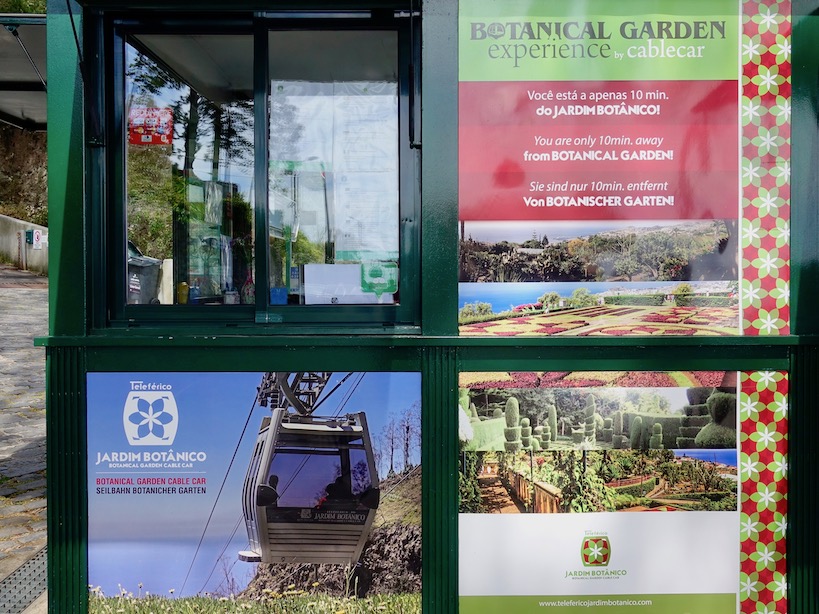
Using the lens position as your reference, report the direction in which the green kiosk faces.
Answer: facing the viewer
